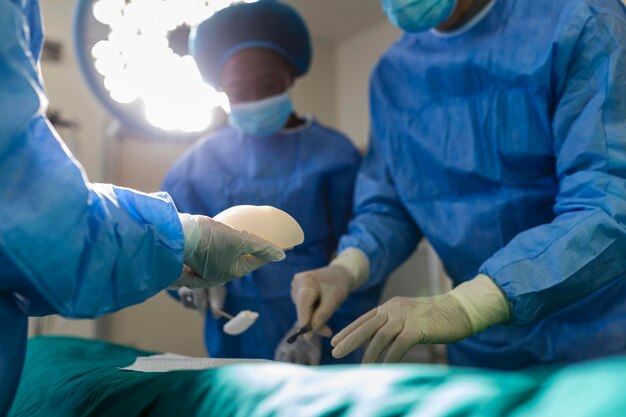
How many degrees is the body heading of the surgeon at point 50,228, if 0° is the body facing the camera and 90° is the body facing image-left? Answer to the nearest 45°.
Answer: approximately 270°

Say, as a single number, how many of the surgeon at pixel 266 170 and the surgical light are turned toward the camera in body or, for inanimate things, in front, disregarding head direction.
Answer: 2

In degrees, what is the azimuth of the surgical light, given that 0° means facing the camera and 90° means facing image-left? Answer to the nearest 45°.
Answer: approximately 0°

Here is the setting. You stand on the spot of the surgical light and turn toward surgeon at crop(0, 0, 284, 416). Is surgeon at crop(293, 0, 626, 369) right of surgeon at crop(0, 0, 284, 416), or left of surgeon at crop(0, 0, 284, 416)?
left
